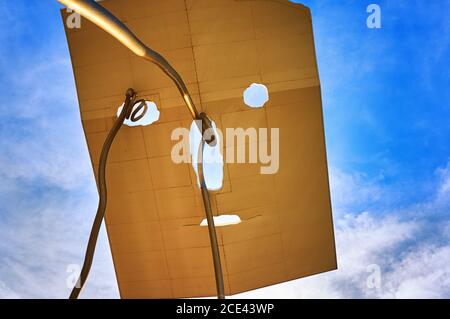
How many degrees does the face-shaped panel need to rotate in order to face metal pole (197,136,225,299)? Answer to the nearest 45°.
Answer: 0° — it already faces it

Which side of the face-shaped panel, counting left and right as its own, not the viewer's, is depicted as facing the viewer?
front
